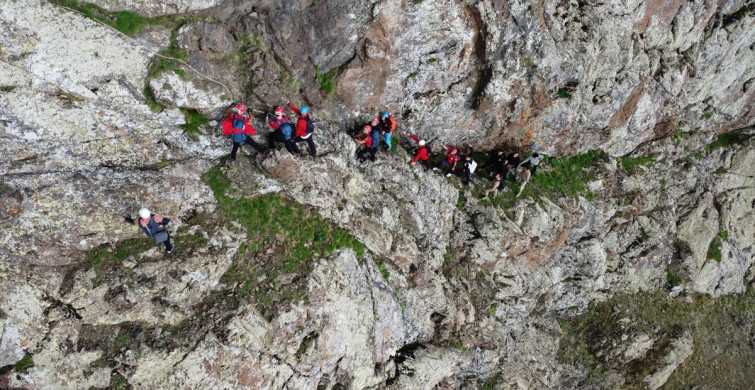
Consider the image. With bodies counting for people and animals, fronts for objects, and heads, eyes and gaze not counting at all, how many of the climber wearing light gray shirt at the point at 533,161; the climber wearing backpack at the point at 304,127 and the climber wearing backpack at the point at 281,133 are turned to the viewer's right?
0

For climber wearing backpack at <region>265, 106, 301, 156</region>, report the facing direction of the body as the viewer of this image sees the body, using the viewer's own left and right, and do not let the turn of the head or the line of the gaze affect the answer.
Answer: facing away from the viewer and to the left of the viewer

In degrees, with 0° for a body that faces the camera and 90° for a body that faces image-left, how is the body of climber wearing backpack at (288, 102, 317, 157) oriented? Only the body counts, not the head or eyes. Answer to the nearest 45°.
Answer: approximately 135°

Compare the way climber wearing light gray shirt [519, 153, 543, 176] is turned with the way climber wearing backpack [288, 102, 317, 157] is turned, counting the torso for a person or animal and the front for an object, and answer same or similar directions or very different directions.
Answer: same or similar directions
